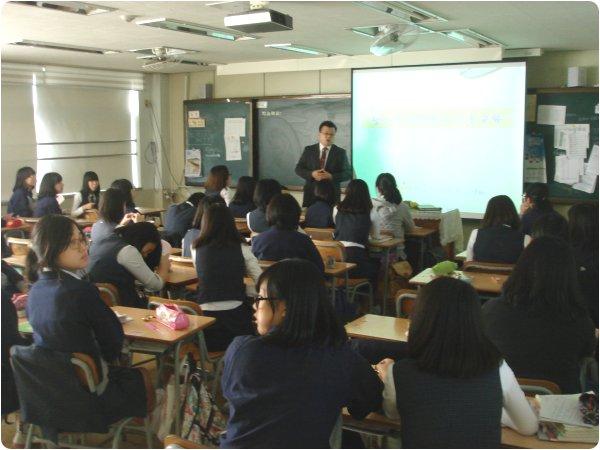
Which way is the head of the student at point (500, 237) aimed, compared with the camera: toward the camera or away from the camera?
away from the camera

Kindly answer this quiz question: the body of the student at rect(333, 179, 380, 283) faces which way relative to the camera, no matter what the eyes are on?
away from the camera

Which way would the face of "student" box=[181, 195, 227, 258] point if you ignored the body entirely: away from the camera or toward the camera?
away from the camera

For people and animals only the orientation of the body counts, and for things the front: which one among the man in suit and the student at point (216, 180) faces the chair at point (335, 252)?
the man in suit

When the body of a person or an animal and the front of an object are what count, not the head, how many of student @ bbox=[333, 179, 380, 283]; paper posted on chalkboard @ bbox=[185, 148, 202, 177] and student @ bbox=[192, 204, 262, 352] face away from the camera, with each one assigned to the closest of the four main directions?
2

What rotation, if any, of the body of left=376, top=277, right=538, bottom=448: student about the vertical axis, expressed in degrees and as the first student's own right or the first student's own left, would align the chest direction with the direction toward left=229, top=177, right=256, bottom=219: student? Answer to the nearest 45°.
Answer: approximately 45° to the first student's own left

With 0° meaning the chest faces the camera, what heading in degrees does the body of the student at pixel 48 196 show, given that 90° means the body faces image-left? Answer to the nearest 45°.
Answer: approximately 270°

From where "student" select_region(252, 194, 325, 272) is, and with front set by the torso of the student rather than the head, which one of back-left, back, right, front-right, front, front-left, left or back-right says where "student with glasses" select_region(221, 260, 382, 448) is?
back

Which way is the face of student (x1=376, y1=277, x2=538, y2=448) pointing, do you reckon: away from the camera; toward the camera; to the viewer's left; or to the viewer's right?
away from the camera

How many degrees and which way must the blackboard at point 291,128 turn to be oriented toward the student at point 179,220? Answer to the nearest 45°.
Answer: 0° — it already faces them

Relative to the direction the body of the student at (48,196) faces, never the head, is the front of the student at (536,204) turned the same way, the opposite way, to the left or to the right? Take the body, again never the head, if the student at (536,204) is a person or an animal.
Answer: to the left

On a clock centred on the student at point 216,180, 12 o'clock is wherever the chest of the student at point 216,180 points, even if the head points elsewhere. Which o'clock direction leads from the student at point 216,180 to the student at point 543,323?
the student at point 543,323 is roughly at 4 o'clock from the student at point 216,180.

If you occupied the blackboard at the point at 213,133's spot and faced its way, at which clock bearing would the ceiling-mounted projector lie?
The ceiling-mounted projector is roughly at 12 o'clock from the blackboard.

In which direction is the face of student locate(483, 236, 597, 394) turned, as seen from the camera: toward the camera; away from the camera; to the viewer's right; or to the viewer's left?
away from the camera
